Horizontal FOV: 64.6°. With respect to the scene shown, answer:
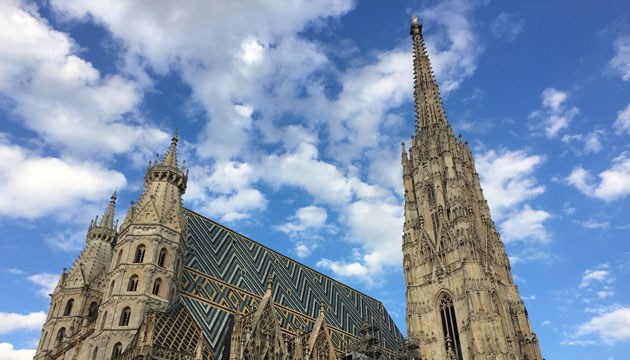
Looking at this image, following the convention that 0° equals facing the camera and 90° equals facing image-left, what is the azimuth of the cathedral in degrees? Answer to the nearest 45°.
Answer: approximately 45°
